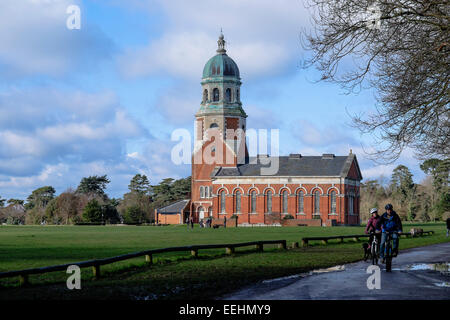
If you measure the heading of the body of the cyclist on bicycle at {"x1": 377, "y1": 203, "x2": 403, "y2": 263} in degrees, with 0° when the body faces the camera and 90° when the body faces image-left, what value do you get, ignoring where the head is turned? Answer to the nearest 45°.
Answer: approximately 0°
